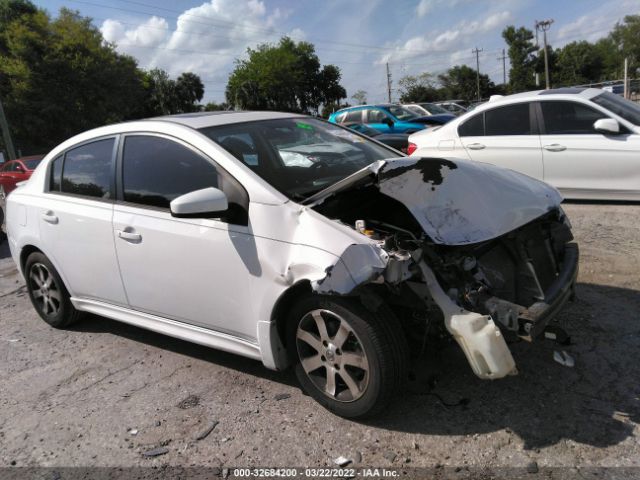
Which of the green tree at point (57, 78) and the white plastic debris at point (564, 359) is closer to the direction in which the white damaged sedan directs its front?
the white plastic debris

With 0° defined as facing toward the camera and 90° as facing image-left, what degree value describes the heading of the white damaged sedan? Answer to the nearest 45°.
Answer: approximately 315°

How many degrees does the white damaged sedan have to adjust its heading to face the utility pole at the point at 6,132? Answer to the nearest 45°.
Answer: approximately 180°

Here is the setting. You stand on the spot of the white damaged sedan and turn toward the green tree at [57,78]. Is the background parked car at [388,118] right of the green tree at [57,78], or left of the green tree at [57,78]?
right

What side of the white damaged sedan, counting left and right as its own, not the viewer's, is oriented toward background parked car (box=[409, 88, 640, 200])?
left

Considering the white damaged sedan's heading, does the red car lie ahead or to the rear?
to the rear

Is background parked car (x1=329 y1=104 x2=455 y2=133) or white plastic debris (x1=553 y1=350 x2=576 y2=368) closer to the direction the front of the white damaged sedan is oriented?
the white plastic debris

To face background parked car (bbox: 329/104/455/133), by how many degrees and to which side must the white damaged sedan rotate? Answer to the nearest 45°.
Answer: approximately 135° to its left
